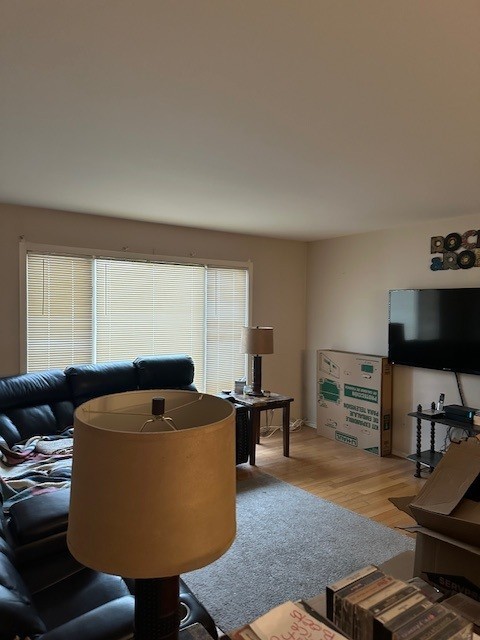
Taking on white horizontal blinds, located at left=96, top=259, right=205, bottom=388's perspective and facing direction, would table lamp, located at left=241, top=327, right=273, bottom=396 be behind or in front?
in front

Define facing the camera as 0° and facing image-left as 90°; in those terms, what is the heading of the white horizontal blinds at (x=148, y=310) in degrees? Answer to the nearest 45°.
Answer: approximately 315°

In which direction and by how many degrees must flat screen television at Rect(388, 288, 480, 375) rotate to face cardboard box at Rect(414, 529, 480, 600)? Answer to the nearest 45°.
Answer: approximately 45° to its left

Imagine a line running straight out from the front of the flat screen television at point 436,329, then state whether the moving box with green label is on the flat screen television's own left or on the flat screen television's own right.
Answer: on the flat screen television's own right

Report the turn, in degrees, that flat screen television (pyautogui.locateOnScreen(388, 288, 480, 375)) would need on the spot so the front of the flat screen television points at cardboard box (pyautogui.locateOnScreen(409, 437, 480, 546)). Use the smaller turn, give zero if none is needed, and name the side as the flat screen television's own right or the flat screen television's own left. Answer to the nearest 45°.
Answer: approximately 45° to the flat screen television's own left

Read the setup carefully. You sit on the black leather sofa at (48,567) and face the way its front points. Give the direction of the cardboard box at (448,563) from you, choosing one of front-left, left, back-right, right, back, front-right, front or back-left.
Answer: front-left

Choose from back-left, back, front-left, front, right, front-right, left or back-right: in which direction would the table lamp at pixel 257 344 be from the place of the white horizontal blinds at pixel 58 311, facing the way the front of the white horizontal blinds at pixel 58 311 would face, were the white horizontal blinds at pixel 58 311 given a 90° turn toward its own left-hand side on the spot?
front-right

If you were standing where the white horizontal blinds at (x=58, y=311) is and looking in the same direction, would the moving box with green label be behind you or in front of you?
in front

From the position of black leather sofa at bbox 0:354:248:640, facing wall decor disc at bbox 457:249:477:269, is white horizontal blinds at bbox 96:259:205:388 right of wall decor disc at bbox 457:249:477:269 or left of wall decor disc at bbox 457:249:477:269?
left

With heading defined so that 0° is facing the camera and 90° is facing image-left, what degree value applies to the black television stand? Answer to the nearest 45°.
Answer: approximately 45°

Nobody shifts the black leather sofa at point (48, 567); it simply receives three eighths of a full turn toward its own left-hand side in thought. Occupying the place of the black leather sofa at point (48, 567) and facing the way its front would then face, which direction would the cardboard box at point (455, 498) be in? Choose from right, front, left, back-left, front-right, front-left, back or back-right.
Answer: right

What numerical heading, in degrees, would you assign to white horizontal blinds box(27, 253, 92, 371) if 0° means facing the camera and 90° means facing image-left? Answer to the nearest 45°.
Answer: approximately 315°
